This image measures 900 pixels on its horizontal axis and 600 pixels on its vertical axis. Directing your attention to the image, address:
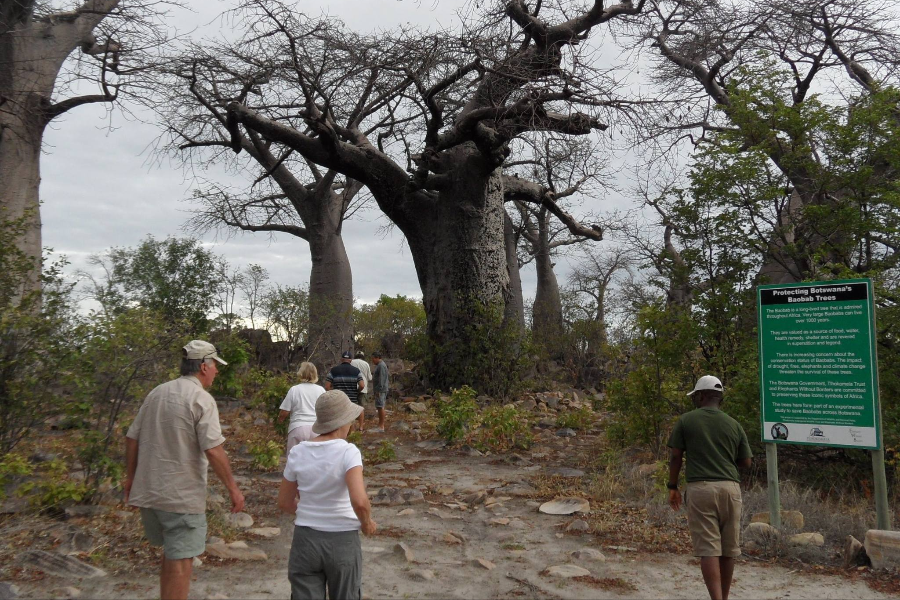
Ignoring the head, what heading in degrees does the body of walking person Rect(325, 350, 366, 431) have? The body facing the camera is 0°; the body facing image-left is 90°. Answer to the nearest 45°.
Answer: approximately 180°

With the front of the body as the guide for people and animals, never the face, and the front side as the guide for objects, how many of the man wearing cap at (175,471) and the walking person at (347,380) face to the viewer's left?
0

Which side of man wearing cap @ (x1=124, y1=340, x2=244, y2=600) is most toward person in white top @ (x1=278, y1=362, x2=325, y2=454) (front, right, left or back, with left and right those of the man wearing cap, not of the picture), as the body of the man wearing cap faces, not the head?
front

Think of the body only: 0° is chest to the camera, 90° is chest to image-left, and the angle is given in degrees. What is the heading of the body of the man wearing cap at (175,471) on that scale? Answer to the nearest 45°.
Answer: approximately 225°

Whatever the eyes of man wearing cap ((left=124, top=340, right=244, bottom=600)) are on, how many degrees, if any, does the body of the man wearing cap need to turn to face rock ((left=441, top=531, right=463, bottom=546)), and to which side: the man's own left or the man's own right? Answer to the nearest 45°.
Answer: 0° — they already face it

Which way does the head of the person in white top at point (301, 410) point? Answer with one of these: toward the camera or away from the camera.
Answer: away from the camera

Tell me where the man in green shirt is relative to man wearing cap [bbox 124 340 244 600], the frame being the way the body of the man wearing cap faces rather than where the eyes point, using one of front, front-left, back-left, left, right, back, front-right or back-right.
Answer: front-right

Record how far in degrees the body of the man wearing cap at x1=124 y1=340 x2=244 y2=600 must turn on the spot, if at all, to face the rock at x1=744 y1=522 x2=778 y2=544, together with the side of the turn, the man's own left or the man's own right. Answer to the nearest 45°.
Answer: approximately 45° to the man's own right

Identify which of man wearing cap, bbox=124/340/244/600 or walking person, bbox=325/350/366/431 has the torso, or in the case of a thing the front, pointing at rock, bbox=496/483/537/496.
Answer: the man wearing cap

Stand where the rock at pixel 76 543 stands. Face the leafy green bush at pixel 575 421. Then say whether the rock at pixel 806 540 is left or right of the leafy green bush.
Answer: right

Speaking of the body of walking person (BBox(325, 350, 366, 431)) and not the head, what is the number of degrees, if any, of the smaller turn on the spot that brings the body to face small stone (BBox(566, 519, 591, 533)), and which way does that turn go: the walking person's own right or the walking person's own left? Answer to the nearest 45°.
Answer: approximately 135° to the walking person's own right

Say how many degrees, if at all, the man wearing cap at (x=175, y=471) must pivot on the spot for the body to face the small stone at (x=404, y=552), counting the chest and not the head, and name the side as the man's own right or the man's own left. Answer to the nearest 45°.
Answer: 0° — they already face it

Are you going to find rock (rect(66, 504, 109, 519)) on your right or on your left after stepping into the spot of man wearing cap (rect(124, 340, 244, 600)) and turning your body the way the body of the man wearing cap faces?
on your left
